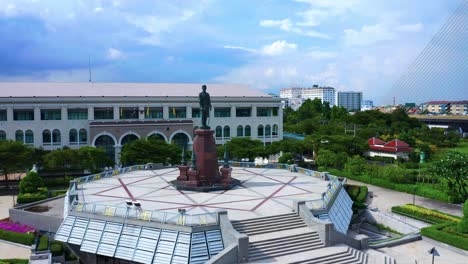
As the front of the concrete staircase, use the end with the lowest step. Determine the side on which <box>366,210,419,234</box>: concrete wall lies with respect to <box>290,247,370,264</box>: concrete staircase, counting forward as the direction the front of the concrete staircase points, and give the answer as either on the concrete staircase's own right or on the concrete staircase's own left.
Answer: on the concrete staircase's own left

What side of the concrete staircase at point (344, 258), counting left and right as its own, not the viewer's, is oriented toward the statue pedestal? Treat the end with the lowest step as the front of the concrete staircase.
back

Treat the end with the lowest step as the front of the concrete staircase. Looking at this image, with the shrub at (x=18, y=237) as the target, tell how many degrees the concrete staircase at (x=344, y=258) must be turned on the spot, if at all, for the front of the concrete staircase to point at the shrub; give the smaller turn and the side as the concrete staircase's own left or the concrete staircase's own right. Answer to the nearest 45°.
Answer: approximately 135° to the concrete staircase's own right

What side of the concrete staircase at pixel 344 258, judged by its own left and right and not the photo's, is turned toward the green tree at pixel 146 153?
back

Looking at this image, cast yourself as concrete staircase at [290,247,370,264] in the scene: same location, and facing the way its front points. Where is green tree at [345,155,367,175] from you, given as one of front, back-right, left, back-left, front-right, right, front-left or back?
back-left

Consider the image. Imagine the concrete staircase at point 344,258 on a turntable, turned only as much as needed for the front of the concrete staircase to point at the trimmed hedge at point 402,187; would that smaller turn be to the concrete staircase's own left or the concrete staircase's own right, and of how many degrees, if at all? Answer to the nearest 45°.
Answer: approximately 135° to the concrete staircase's own left

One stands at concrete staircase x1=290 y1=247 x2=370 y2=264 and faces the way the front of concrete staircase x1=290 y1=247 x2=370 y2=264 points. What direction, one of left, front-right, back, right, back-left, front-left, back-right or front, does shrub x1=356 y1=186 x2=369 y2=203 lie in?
back-left

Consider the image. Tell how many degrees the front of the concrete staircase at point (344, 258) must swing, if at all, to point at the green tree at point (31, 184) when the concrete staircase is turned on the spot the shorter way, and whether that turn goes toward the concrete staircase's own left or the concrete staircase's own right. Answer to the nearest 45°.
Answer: approximately 135° to the concrete staircase's own right

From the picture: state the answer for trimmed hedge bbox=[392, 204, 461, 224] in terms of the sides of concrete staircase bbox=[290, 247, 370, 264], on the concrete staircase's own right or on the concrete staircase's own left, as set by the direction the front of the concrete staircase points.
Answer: on the concrete staircase's own left

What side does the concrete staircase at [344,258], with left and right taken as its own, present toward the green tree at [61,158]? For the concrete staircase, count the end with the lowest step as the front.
back

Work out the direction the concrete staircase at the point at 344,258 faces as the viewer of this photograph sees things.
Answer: facing the viewer and to the right of the viewer

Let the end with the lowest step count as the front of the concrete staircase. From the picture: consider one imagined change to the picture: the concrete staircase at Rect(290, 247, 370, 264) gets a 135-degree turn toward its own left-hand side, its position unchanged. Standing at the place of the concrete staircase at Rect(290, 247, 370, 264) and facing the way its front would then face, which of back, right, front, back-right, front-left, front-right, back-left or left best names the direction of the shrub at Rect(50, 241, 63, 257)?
left

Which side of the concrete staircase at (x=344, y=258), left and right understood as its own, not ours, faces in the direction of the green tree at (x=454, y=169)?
left

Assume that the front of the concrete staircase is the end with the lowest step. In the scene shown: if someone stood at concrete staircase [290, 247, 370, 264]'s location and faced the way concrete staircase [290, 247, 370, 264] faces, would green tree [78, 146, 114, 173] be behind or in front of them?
behind

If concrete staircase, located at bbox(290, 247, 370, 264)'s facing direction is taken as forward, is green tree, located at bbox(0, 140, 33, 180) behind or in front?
behind

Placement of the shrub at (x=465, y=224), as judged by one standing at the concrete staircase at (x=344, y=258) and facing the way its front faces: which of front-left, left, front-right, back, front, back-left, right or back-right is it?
left
